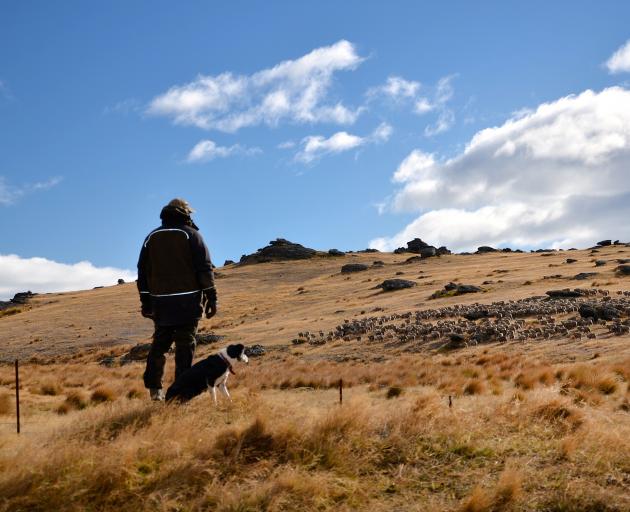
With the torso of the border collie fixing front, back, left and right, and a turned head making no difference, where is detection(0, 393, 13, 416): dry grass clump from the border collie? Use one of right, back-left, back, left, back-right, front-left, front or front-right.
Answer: back-left

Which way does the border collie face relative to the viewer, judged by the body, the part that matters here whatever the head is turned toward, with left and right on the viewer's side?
facing to the right of the viewer

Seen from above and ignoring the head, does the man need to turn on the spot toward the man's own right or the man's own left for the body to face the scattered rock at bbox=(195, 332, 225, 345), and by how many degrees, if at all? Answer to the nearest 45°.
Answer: approximately 45° to the man's own left

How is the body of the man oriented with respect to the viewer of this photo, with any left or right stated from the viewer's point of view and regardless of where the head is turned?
facing away from the viewer and to the right of the viewer

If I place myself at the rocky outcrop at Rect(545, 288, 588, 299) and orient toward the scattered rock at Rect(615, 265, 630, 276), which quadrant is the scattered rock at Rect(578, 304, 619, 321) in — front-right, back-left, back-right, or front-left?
back-right

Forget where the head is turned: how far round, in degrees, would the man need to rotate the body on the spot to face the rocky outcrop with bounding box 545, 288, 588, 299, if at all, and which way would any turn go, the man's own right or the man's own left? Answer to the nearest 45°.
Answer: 0° — they already face it

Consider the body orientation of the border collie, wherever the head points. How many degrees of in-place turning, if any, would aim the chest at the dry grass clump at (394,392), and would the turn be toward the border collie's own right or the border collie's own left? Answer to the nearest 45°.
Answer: approximately 45° to the border collie's own left

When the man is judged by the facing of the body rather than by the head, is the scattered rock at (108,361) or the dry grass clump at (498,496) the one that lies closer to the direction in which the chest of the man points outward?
the scattered rock

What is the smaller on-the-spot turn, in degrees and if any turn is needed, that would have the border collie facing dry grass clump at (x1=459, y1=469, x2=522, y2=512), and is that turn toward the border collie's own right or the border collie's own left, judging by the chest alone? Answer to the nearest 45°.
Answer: approximately 45° to the border collie's own right

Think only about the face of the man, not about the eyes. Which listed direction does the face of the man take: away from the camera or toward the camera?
away from the camera
